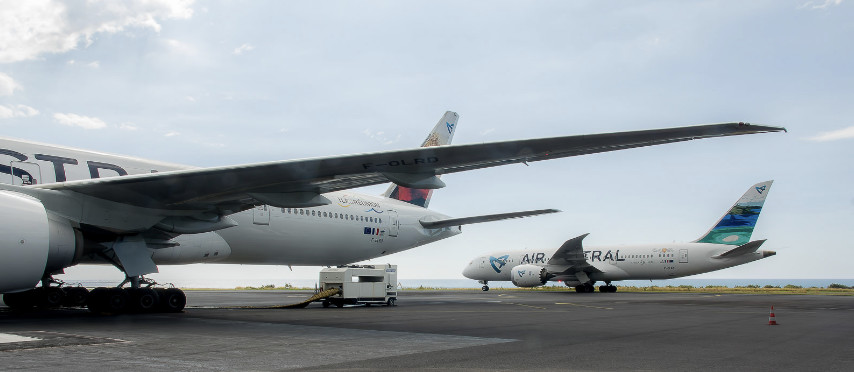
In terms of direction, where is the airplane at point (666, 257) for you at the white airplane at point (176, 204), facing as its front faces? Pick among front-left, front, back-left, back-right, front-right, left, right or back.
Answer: back

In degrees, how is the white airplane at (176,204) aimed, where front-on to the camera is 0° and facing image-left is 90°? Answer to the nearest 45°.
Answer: approximately 45°

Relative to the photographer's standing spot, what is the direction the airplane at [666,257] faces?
facing away from the viewer and to the left of the viewer

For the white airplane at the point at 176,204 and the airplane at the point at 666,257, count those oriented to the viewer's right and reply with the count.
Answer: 0

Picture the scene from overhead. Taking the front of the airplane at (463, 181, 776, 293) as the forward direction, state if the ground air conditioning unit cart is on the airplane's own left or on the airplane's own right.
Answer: on the airplane's own left
